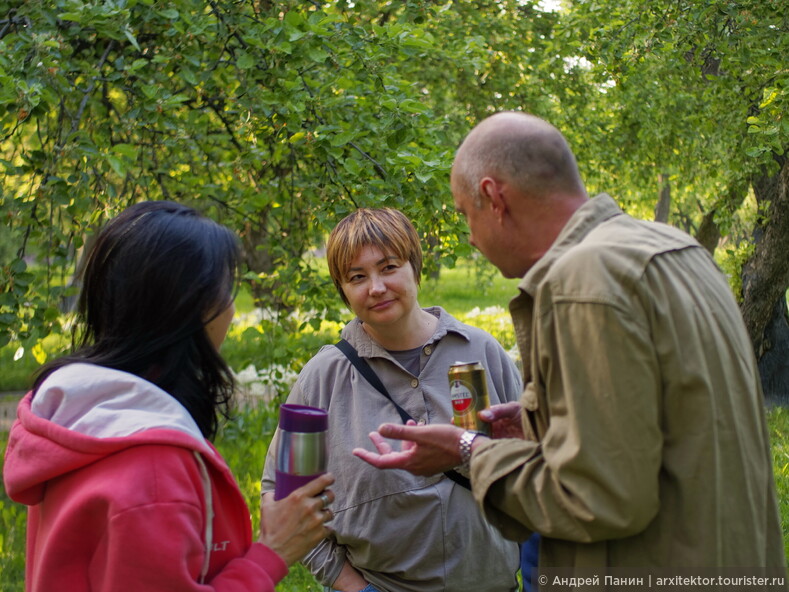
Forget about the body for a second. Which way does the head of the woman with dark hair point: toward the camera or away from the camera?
away from the camera

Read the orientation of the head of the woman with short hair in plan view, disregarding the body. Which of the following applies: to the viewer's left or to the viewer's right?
to the viewer's right

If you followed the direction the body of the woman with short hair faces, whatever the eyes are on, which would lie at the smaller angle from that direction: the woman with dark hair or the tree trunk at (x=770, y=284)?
the woman with dark hair

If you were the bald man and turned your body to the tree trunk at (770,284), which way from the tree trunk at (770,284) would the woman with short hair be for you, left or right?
left

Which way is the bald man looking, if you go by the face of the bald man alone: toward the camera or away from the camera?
away from the camera

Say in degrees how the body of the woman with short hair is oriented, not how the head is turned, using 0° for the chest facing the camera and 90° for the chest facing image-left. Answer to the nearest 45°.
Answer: approximately 0°

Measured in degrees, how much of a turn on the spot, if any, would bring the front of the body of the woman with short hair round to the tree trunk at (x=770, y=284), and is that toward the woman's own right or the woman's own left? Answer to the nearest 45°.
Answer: approximately 135° to the woman's own left

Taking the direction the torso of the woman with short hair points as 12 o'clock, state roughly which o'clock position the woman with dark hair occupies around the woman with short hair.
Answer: The woman with dark hair is roughly at 1 o'clock from the woman with short hair.
